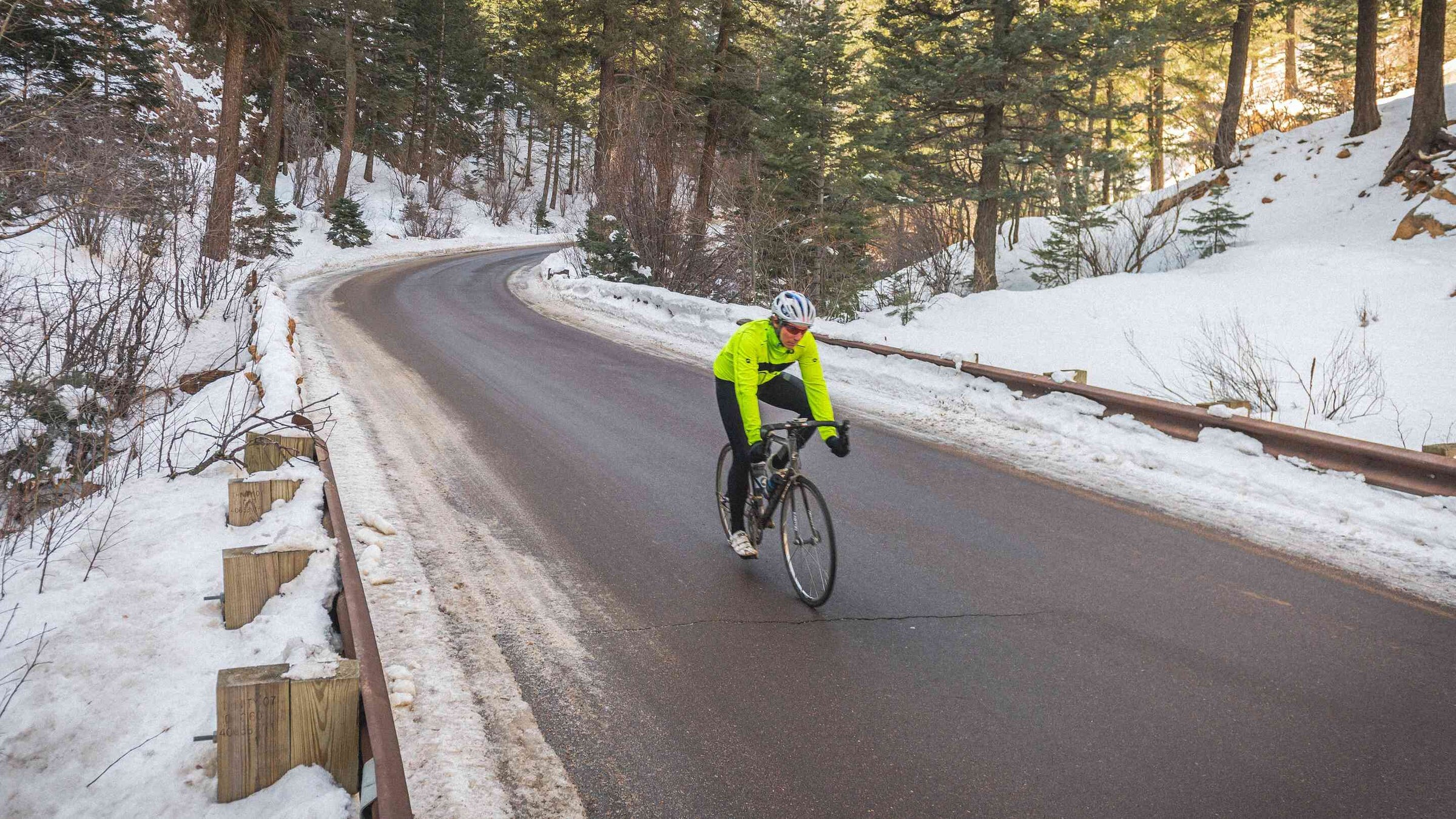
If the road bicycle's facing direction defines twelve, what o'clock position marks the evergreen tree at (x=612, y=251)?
The evergreen tree is roughly at 7 o'clock from the road bicycle.

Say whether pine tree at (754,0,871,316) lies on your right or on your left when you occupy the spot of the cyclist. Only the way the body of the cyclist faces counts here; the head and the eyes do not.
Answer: on your left

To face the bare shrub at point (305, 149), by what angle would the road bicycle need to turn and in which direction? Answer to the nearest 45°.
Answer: approximately 180°

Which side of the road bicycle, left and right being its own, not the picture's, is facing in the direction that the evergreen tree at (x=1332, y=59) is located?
left

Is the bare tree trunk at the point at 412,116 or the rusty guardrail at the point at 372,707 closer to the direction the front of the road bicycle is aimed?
the rusty guardrail

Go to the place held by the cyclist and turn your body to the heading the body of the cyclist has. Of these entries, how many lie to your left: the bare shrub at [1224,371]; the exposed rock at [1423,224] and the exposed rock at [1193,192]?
3

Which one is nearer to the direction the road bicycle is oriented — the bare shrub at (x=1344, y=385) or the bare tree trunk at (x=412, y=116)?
the bare shrub

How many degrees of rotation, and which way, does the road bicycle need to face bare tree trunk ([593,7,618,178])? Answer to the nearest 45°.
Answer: approximately 135° to its left

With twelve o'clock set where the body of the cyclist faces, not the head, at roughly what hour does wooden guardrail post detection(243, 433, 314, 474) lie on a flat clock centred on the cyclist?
The wooden guardrail post is roughly at 4 o'clock from the cyclist.

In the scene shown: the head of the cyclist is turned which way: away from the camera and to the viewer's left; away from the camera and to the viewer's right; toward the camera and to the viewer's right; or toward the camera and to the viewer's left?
toward the camera and to the viewer's right

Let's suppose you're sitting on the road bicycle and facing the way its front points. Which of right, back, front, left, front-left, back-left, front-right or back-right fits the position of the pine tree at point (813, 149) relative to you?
back-left

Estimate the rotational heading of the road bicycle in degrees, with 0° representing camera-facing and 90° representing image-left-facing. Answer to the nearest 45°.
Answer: approximately 315°

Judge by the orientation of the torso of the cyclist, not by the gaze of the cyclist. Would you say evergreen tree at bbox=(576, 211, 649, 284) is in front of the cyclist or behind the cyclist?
behind

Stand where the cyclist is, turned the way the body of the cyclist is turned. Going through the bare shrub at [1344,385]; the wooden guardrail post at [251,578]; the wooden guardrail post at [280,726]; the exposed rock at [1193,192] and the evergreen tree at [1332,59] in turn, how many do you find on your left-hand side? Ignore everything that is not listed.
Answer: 3

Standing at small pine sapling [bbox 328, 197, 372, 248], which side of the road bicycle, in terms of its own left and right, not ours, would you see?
back
